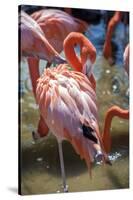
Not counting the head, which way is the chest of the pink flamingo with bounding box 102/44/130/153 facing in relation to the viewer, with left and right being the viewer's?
facing to the left of the viewer

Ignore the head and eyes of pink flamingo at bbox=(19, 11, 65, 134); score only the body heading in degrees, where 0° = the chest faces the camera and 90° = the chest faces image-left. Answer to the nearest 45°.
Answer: approximately 90°

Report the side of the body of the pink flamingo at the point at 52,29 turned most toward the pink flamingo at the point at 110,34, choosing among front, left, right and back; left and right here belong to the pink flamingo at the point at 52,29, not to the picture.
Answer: back

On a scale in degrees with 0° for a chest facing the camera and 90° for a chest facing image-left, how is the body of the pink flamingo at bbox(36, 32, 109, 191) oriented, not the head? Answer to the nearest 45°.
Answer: approximately 135°

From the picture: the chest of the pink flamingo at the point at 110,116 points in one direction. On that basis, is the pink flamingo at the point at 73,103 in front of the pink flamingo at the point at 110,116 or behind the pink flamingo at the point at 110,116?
in front
